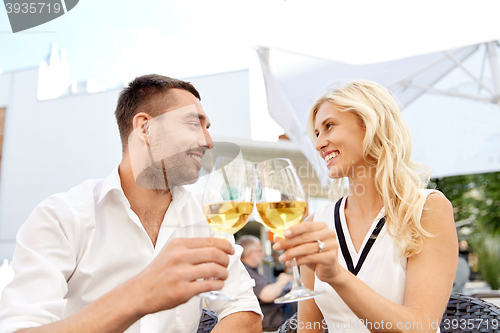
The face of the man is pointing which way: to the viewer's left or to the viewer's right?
to the viewer's right

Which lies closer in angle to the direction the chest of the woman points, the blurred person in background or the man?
the man

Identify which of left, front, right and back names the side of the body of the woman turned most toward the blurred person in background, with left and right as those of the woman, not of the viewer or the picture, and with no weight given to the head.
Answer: right

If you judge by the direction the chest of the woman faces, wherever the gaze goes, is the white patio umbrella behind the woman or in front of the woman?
behind

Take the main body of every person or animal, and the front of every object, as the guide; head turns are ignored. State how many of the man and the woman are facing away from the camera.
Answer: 0

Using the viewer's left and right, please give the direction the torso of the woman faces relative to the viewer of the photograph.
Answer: facing the viewer and to the left of the viewer

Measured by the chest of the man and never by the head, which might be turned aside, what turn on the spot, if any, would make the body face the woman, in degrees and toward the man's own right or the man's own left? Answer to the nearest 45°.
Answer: approximately 45° to the man's own left

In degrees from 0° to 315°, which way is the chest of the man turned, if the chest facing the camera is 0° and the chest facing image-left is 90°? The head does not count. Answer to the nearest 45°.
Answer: approximately 315°

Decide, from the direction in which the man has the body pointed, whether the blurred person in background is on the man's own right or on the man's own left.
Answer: on the man's own left
